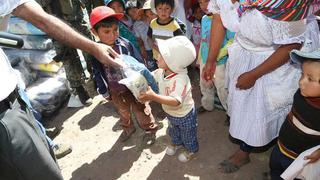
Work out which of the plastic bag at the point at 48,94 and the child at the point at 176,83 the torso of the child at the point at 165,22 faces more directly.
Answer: the child

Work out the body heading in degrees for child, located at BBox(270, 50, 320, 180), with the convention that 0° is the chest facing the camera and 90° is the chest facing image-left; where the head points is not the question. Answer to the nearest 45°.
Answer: approximately 45°

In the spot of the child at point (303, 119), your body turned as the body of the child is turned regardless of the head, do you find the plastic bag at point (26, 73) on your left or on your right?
on your right

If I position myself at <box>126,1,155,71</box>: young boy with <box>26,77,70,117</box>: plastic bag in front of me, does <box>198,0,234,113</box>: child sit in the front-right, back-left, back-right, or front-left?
back-left

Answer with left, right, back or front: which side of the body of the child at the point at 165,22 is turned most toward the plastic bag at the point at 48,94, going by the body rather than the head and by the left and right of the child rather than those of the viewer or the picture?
right

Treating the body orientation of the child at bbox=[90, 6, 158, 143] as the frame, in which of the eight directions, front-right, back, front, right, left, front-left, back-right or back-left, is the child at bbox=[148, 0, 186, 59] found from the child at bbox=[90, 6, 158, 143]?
left

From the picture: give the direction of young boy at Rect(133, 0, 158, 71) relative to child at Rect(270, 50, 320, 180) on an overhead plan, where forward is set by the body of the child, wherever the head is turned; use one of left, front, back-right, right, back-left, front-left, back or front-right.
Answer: right

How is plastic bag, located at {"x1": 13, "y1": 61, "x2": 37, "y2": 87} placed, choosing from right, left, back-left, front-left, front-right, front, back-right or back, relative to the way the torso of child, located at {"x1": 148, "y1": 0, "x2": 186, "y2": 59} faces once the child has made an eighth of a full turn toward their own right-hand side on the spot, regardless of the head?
front-right

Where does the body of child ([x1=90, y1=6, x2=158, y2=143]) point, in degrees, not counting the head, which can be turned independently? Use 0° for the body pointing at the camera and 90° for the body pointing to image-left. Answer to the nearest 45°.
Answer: approximately 315°

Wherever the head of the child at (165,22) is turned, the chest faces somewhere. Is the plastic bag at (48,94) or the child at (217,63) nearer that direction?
the child

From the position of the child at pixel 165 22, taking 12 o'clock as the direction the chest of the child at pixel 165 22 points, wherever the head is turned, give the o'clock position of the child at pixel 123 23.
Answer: the child at pixel 123 23 is roughly at 4 o'clock from the child at pixel 165 22.

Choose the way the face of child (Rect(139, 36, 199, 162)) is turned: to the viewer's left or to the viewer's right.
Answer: to the viewer's left

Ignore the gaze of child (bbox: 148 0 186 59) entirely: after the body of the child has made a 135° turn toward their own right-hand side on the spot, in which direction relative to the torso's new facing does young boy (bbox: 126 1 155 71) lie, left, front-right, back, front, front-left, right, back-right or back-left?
front
